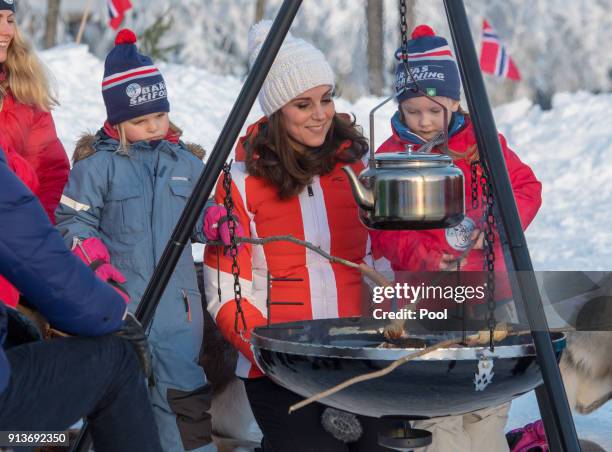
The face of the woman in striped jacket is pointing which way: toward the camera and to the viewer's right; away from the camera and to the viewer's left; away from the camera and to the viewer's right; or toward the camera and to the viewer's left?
toward the camera and to the viewer's right

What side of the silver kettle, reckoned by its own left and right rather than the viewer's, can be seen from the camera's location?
left

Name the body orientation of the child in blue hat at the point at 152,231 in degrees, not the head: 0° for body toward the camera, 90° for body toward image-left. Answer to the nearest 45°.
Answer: approximately 315°

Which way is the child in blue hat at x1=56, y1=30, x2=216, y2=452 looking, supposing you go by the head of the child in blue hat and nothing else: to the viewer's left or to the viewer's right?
to the viewer's right

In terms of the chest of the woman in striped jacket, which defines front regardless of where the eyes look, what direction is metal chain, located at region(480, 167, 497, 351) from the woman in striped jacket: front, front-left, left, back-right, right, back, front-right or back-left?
front

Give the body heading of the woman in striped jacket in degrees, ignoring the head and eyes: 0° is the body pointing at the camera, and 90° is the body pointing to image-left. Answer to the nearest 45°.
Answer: approximately 315°

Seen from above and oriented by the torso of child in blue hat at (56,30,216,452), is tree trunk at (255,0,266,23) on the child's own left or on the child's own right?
on the child's own left

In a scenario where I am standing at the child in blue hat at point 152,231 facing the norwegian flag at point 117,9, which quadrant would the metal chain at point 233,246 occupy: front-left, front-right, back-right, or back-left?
back-right

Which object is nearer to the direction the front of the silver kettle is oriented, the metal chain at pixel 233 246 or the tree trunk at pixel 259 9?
the metal chain

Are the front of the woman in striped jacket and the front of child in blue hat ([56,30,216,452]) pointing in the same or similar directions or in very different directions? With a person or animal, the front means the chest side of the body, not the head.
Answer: same or similar directions

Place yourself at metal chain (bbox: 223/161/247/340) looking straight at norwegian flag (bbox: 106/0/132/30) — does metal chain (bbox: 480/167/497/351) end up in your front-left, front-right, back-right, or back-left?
back-right
